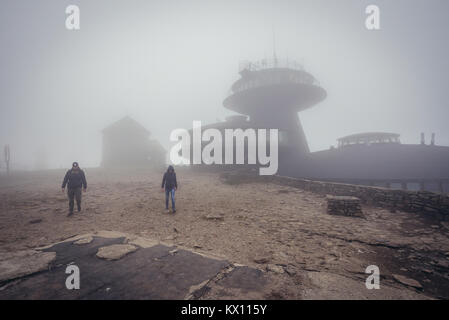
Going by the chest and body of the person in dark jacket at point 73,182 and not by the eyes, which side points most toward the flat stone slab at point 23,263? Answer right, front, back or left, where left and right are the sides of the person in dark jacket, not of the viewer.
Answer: front

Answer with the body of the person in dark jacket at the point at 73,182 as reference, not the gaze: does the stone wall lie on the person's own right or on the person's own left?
on the person's own left

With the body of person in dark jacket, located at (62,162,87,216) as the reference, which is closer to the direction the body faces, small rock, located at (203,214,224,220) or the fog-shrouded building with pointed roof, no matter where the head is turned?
the small rock

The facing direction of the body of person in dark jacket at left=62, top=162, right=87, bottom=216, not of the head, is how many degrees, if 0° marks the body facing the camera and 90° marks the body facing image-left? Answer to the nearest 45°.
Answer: approximately 0°

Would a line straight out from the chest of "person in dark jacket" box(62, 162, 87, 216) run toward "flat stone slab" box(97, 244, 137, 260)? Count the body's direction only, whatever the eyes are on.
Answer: yes

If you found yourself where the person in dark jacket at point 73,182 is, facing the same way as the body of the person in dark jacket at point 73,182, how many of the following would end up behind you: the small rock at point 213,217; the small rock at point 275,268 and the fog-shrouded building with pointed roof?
1

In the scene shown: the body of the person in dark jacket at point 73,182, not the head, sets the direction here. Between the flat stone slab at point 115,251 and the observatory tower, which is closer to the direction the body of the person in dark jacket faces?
the flat stone slab

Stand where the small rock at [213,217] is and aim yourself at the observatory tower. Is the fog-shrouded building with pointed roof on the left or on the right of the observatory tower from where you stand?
left

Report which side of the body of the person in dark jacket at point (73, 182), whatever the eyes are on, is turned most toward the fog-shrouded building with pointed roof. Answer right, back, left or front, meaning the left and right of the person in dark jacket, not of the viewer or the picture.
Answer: back

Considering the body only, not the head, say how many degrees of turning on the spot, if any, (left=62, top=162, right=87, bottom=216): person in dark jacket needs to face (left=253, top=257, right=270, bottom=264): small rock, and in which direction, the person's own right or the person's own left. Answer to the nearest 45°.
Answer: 0° — they already face it
